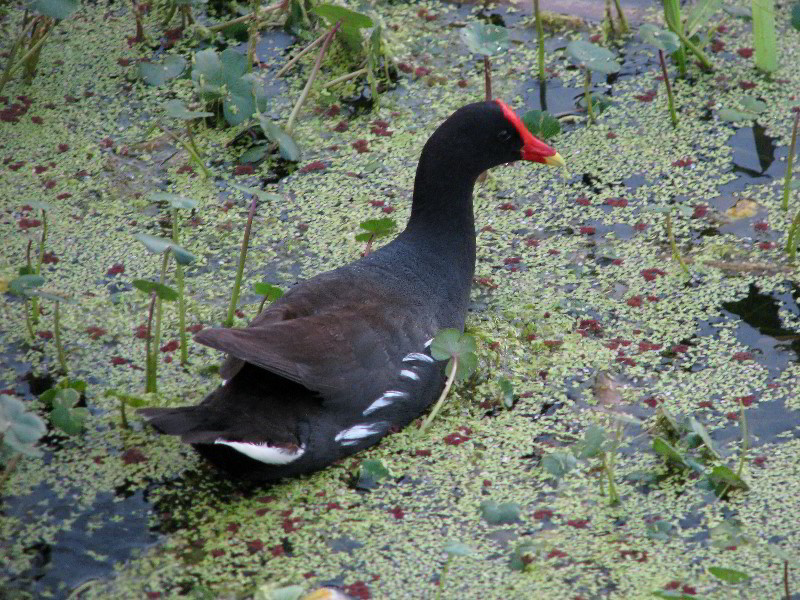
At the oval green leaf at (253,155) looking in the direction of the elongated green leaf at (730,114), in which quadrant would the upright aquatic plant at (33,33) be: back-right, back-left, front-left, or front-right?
back-left

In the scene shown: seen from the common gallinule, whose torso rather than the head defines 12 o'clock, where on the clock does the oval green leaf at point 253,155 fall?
The oval green leaf is roughly at 10 o'clock from the common gallinule.

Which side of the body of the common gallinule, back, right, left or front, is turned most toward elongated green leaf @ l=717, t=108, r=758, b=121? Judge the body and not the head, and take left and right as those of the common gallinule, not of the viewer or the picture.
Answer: front

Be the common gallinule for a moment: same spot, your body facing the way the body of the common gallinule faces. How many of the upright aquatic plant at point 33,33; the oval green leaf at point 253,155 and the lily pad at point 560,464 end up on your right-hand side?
1

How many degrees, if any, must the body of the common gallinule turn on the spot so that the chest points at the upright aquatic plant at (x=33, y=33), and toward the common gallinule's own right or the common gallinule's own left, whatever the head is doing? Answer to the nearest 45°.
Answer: approximately 90° to the common gallinule's own left

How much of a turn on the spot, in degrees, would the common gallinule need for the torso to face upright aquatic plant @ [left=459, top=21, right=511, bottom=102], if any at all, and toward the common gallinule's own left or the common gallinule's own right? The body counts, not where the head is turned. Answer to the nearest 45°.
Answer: approximately 45° to the common gallinule's own left

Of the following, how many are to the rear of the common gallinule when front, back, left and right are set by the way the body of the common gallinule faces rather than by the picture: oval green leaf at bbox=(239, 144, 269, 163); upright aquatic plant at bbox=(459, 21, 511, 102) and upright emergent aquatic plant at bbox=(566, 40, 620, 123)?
0

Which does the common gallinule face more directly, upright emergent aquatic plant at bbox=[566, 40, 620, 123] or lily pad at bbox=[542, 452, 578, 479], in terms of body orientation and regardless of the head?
the upright emergent aquatic plant

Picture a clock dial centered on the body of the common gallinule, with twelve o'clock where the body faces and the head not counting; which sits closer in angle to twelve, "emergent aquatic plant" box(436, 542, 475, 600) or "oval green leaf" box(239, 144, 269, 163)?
the oval green leaf

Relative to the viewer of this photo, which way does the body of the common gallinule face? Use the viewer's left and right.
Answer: facing away from the viewer and to the right of the viewer

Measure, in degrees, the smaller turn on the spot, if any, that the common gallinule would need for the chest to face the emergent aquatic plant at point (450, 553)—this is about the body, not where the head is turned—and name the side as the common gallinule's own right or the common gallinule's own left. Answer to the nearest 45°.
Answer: approximately 135° to the common gallinule's own right

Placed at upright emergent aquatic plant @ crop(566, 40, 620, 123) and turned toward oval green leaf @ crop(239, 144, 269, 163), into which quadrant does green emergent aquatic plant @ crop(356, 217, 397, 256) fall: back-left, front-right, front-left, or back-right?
front-left

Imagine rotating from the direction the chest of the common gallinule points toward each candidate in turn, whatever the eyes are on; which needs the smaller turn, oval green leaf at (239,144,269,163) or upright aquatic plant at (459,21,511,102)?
the upright aquatic plant
